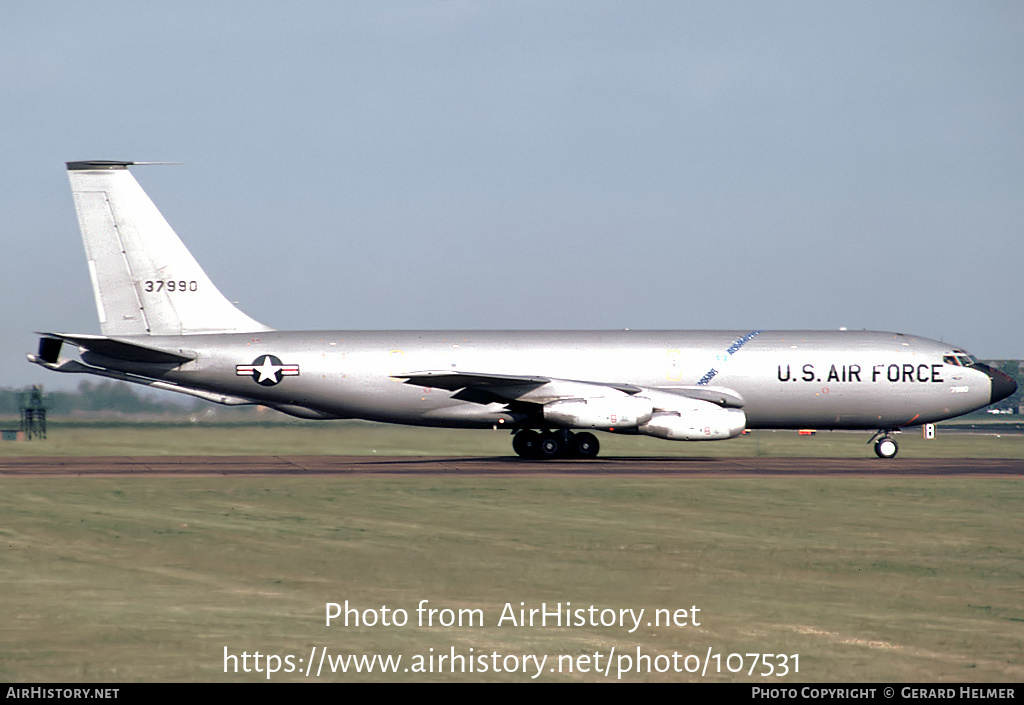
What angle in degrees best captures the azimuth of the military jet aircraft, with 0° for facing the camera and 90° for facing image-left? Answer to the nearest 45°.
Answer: approximately 270°
